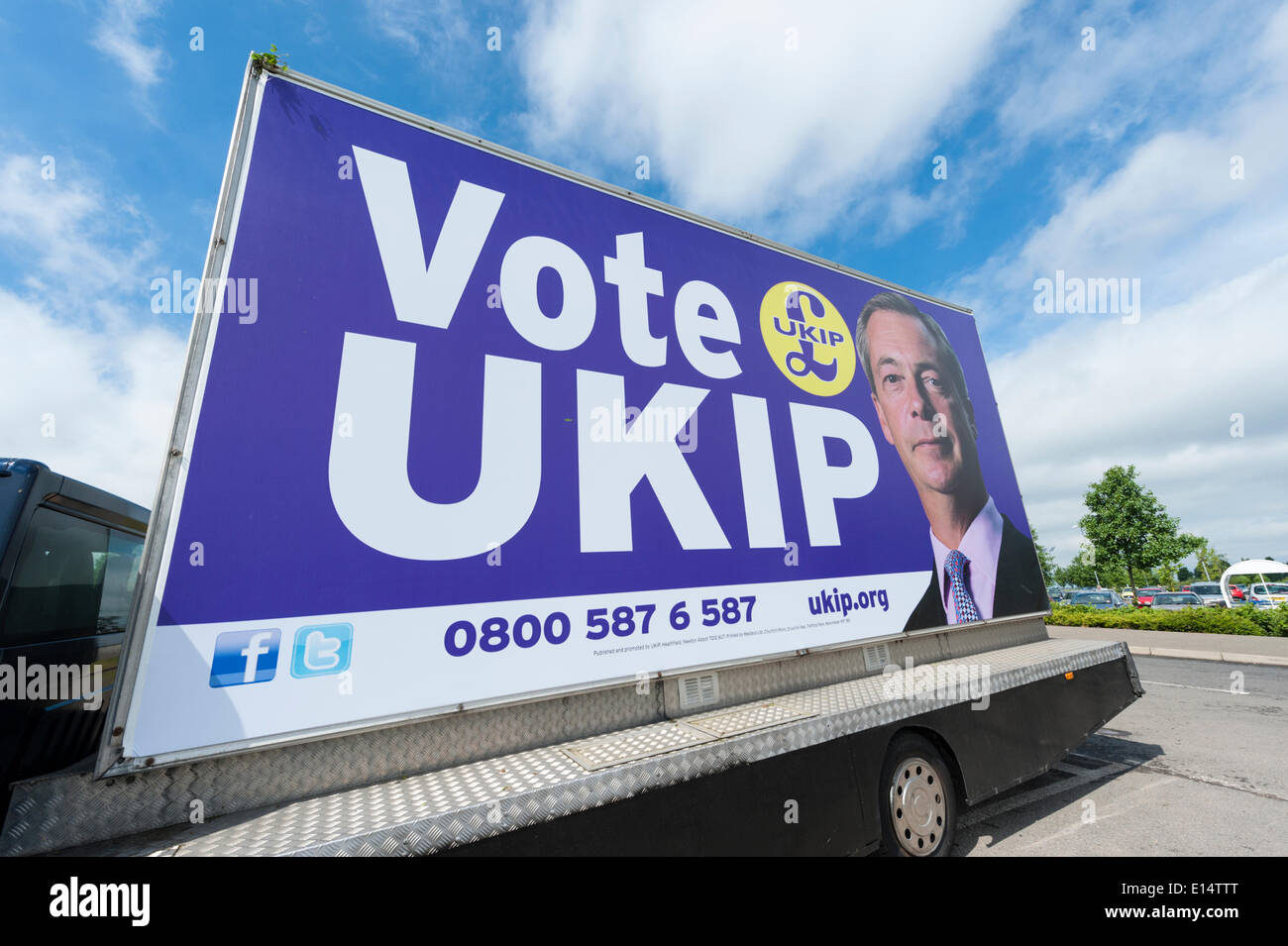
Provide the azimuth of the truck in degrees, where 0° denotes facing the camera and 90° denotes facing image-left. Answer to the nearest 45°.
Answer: approximately 45°

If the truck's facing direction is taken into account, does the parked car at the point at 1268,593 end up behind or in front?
behind

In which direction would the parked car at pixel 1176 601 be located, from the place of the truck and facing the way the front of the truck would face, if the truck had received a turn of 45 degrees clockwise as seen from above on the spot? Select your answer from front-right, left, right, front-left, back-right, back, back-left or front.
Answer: back-right

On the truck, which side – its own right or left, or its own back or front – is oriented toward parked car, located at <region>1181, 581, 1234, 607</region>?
back

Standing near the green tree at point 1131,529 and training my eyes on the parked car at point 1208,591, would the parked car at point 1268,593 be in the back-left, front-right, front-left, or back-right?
front-right

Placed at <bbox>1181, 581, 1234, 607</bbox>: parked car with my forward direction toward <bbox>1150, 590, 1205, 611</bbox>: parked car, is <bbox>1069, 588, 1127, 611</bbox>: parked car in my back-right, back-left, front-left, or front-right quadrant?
front-right

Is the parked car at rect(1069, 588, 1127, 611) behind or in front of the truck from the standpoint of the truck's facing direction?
behind

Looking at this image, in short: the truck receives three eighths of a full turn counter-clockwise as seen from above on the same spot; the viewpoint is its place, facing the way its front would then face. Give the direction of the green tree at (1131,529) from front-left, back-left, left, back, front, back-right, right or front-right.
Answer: front-left
